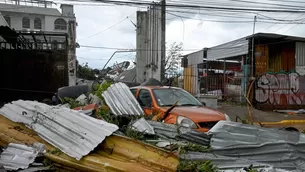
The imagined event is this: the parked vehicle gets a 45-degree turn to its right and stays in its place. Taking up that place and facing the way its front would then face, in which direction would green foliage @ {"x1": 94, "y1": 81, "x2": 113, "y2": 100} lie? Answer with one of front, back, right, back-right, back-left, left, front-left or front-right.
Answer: right

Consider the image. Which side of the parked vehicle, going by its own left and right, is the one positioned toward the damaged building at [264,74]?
left

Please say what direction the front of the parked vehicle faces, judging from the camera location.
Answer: facing the viewer and to the right of the viewer

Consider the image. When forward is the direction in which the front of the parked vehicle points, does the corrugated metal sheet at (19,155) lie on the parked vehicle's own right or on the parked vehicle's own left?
on the parked vehicle's own right

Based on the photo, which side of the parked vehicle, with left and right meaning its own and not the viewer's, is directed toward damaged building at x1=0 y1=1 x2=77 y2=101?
back

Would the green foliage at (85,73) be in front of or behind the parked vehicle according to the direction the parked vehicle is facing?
behind

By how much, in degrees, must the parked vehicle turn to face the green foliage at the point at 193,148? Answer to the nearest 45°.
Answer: approximately 45° to its right

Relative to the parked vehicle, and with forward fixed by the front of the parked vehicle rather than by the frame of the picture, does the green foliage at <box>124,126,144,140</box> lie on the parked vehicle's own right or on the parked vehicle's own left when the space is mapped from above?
on the parked vehicle's own right

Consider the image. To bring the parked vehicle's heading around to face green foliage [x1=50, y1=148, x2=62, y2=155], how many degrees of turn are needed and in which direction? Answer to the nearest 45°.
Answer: approximately 90° to its right

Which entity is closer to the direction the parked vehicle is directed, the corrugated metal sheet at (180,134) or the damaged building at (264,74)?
the corrugated metal sheet

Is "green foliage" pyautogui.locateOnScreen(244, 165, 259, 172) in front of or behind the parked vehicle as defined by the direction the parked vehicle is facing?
in front

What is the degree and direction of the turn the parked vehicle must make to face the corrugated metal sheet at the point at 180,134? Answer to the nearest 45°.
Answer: approximately 45° to its right

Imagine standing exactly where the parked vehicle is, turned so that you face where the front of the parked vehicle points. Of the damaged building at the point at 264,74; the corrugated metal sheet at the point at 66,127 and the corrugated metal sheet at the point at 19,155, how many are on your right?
2
